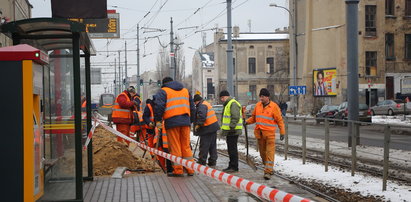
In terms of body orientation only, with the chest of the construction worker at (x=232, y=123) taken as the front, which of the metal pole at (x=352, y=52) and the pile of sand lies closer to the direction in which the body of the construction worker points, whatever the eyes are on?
the pile of sand

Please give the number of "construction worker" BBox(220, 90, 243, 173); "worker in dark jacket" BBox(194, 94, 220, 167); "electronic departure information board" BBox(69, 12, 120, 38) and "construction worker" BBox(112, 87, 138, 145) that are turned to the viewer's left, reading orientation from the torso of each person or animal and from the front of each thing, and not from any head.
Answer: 2

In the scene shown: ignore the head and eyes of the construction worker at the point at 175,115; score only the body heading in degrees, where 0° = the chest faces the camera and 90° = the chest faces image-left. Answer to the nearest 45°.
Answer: approximately 135°

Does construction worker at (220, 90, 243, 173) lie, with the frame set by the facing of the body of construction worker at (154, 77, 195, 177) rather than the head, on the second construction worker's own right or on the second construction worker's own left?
on the second construction worker's own right

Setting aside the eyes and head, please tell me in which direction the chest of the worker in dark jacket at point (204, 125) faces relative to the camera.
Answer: to the viewer's left

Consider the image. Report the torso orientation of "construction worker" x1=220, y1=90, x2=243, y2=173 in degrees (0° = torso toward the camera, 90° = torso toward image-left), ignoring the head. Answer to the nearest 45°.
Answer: approximately 90°

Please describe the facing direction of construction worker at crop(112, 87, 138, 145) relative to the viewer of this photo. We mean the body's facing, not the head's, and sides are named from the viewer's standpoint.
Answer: facing to the right of the viewer
